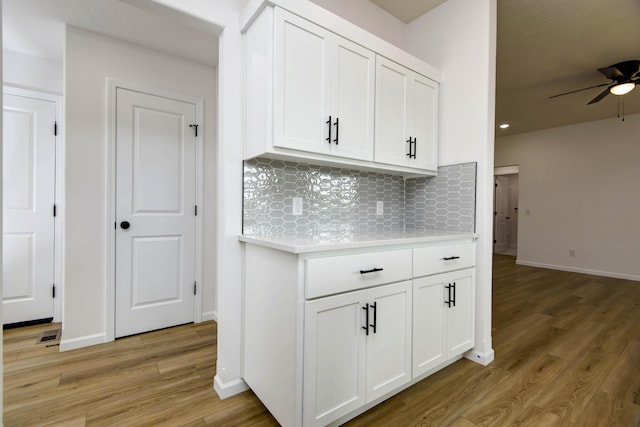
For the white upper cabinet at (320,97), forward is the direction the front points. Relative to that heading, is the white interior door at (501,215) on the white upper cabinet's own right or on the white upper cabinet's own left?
on the white upper cabinet's own left

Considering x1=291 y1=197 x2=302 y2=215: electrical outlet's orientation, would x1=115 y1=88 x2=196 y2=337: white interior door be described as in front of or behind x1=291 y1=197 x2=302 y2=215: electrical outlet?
behind

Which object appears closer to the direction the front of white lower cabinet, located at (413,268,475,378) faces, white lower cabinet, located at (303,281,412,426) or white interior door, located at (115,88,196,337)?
the white lower cabinet

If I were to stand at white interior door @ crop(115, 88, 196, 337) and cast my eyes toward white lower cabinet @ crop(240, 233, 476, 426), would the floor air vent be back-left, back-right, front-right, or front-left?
back-right

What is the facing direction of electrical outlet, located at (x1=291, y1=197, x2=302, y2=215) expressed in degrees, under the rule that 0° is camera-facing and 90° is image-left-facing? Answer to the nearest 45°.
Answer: approximately 315°

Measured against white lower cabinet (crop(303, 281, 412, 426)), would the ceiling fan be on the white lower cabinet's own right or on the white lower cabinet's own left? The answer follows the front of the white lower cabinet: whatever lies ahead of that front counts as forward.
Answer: on the white lower cabinet's own left

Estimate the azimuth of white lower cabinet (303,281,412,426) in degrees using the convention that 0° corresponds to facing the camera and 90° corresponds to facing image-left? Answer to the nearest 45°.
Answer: approximately 315°

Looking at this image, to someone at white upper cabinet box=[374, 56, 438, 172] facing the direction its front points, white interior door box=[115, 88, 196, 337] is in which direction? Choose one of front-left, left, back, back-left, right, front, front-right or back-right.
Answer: back-right

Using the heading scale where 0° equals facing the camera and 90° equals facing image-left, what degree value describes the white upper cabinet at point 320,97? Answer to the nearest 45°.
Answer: approximately 315°
